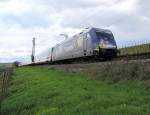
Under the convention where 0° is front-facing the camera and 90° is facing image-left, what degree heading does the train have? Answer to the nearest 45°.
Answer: approximately 315°
